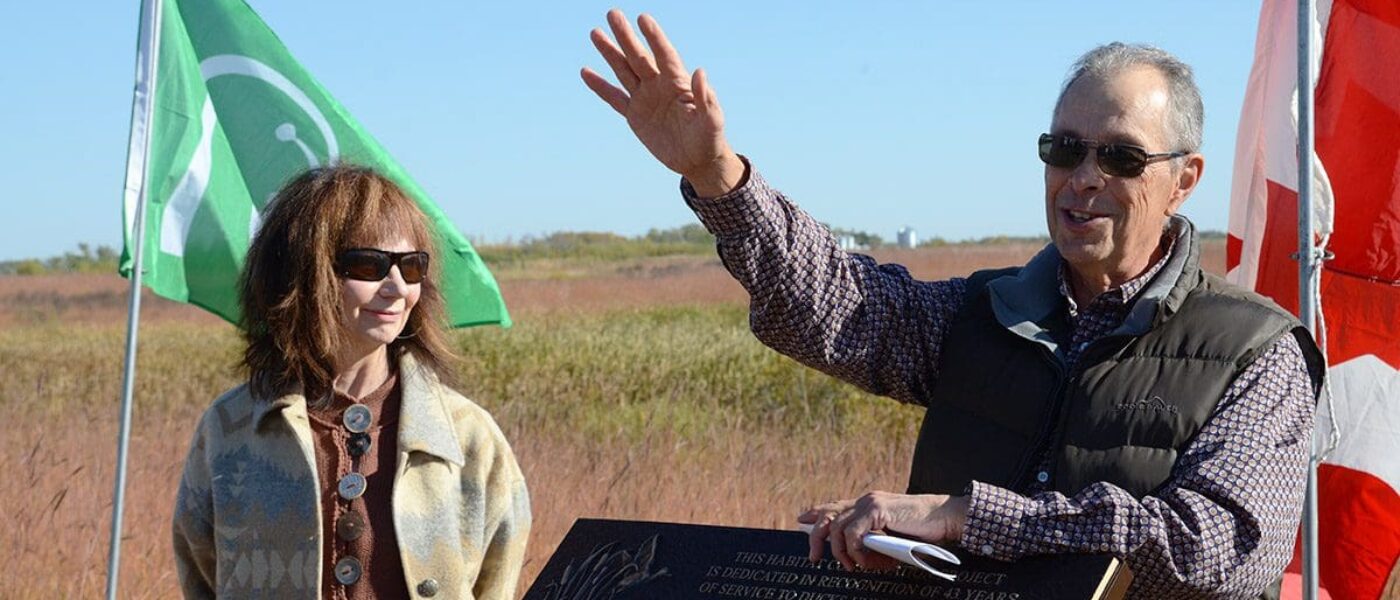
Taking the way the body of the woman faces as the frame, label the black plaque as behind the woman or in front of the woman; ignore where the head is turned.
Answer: in front

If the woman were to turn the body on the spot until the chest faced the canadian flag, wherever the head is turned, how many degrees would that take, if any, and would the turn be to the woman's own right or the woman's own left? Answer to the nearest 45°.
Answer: approximately 90° to the woman's own left

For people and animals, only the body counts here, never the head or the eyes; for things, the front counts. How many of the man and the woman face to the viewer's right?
0

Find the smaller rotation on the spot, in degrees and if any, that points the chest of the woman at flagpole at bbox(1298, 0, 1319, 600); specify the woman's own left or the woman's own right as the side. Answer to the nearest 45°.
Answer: approximately 90° to the woman's own left

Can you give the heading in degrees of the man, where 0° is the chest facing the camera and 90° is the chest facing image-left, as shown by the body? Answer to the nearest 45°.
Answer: approximately 45°

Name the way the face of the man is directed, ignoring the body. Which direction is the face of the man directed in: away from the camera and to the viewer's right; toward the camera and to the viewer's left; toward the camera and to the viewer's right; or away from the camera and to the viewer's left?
toward the camera and to the viewer's left

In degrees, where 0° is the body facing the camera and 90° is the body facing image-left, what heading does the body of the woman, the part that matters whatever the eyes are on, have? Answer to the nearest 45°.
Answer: approximately 0°

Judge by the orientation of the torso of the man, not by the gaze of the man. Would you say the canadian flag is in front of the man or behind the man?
behind

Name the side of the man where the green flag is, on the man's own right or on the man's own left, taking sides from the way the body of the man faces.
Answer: on the man's own right

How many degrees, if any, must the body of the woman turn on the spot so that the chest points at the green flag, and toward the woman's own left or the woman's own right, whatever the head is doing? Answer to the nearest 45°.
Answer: approximately 180°

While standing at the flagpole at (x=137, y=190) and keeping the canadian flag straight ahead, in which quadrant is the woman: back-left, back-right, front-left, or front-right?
front-right

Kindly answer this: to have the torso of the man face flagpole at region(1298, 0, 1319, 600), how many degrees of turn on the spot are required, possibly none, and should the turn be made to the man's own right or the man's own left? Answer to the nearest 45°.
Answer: approximately 180°
